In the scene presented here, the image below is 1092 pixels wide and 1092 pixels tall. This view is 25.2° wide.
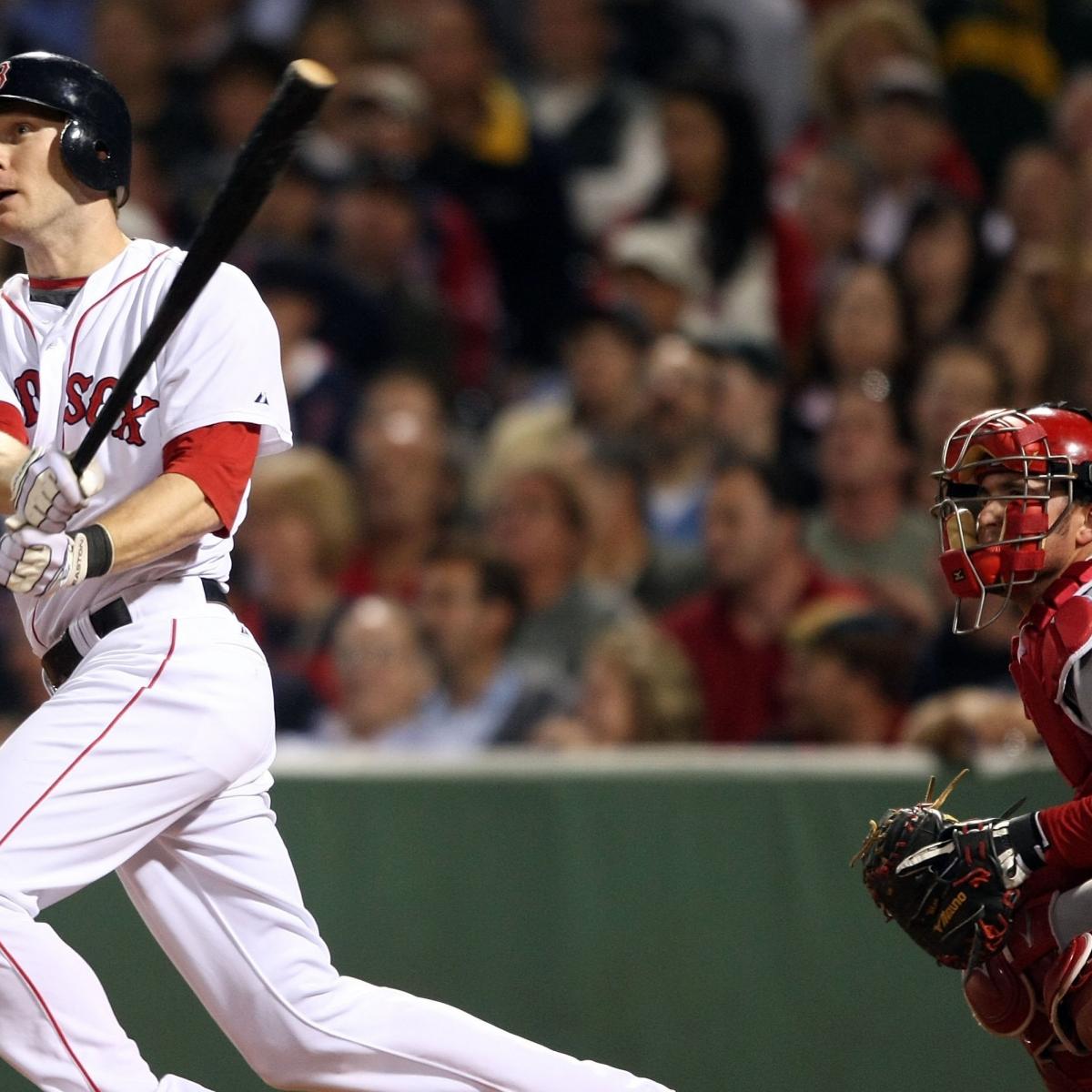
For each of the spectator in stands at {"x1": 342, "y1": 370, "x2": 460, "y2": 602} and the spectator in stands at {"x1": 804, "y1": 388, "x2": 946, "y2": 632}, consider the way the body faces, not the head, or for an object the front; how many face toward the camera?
2

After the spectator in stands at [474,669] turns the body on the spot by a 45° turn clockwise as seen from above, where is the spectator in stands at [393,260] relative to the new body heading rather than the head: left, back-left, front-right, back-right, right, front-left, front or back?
right

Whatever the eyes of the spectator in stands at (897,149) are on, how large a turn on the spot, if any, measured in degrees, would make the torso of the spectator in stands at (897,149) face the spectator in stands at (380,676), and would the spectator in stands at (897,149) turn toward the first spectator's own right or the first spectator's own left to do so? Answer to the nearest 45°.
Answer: approximately 45° to the first spectator's own right

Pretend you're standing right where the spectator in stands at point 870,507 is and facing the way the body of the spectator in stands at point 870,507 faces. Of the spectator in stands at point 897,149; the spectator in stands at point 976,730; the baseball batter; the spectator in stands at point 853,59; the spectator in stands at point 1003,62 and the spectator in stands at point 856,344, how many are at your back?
4

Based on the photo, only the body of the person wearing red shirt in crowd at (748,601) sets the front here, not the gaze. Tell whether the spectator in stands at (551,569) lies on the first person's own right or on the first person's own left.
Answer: on the first person's own right

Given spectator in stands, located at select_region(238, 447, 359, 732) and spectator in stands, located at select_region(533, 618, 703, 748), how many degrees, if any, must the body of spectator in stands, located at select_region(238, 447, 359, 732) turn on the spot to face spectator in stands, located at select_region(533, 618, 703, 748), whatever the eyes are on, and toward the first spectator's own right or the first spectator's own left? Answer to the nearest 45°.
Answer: approximately 90° to the first spectator's own left

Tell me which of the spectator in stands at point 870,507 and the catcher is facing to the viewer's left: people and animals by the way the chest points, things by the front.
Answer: the catcher

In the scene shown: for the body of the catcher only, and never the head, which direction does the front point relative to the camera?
to the viewer's left

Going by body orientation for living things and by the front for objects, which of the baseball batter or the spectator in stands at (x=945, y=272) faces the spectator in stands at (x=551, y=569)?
the spectator in stands at (x=945, y=272)

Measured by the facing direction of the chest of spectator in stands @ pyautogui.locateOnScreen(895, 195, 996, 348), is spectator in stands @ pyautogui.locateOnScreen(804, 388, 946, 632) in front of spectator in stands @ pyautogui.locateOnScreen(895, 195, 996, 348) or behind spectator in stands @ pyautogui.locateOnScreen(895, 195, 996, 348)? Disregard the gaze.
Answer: in front

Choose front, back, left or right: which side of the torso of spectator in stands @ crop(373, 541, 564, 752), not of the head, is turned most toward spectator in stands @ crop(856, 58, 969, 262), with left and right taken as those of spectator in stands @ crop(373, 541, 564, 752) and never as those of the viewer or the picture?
back

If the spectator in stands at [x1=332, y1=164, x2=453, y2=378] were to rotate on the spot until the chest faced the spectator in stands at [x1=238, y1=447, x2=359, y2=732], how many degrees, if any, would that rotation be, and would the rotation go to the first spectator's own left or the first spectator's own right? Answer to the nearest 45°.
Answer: approximately 45° to the first spectator's own left
